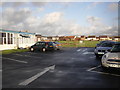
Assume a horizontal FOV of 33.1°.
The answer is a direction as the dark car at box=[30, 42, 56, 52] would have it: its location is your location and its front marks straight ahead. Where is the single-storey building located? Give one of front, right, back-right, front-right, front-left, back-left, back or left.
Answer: front

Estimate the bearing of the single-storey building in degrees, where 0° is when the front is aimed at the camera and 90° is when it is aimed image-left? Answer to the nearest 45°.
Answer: approximately 315°

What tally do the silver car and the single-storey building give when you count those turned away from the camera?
0

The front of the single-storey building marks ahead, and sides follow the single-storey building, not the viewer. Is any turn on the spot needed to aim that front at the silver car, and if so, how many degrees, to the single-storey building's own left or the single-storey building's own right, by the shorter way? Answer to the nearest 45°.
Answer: approximately 45° to the single-storey building's own right

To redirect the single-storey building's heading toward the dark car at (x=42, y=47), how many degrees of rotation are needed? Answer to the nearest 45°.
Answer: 0° — it already faces it

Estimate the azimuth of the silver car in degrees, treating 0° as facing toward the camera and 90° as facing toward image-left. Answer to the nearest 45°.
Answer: approximately 45°

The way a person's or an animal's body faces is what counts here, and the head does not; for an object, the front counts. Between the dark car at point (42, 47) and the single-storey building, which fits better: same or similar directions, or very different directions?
very different directions

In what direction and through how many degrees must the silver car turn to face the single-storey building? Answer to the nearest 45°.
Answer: approximately 90° to its right

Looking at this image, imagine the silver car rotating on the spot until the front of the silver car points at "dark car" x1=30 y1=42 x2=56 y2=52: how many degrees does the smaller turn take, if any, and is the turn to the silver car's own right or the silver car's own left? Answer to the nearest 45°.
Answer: approximately 90° to the silver car's own right

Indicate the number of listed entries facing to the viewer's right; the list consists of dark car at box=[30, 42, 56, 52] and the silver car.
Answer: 0

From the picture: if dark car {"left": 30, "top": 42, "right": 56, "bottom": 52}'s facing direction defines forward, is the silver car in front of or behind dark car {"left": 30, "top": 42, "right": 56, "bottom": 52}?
behind

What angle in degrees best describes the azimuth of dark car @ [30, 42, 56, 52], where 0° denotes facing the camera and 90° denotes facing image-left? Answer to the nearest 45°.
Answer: approximately 135°

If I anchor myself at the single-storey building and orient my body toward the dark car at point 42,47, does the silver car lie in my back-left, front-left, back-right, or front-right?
front-right
